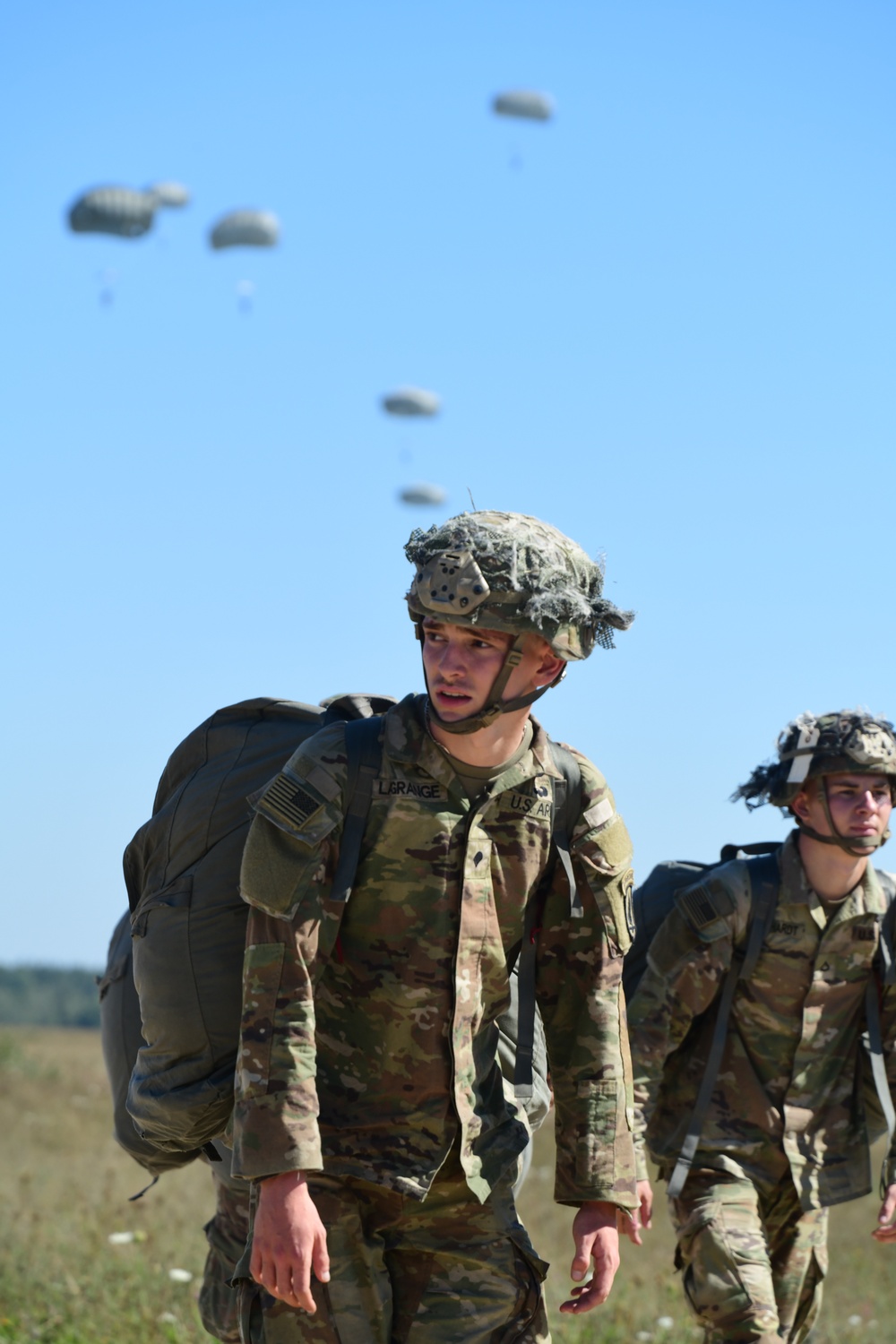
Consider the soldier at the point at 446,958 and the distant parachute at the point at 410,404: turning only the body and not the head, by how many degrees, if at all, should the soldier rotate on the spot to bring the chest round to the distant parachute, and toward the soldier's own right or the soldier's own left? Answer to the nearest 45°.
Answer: approximately 135° to the soldier's own left

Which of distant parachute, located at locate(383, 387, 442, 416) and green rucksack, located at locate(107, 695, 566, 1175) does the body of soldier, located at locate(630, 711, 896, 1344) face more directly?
the green rucksack

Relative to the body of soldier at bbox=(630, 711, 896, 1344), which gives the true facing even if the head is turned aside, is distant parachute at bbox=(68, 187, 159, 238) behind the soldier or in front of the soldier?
behind

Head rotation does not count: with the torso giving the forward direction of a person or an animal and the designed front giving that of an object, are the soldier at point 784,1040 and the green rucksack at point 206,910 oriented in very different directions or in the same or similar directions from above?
very different directions

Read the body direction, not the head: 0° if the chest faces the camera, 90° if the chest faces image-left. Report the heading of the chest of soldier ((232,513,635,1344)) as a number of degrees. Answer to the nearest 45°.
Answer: approximately 315°

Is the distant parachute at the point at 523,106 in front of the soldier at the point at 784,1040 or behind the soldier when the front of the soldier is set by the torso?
behind

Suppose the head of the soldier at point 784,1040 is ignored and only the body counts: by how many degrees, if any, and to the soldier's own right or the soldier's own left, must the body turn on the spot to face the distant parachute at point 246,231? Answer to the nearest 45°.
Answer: approximately 135° to the soldier's own left

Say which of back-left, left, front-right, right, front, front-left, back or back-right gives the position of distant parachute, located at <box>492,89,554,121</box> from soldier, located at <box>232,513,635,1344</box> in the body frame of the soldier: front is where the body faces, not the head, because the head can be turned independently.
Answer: back-left

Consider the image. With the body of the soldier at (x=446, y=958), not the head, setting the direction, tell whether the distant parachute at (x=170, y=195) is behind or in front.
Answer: behind

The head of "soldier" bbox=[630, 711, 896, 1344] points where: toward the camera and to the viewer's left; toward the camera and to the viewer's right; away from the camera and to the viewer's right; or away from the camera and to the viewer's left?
toward the camera and to the viewer's right

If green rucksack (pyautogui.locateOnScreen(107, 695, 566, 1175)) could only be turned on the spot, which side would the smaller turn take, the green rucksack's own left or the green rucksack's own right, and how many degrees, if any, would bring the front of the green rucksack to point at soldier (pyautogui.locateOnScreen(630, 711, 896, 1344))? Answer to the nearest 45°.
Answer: approximately 90° to the green rucksack's own right
